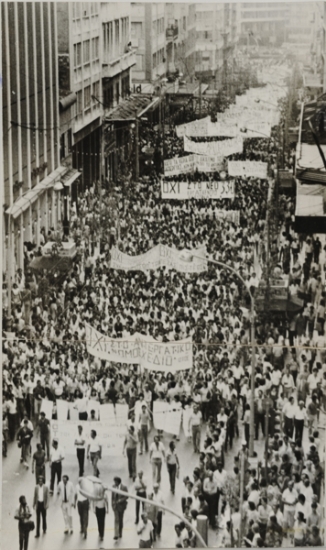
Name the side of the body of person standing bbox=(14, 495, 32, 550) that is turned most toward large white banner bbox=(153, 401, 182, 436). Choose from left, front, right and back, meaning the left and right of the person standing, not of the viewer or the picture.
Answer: left

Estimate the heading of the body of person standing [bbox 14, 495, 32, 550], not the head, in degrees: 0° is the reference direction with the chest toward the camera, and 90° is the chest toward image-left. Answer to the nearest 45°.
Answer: approximately 0°

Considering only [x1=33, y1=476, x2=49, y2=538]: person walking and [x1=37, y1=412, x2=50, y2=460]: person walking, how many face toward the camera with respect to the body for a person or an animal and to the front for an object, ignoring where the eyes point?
2

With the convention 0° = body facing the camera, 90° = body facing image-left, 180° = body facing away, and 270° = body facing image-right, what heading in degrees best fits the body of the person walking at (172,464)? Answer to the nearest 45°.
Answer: approximately 0°
